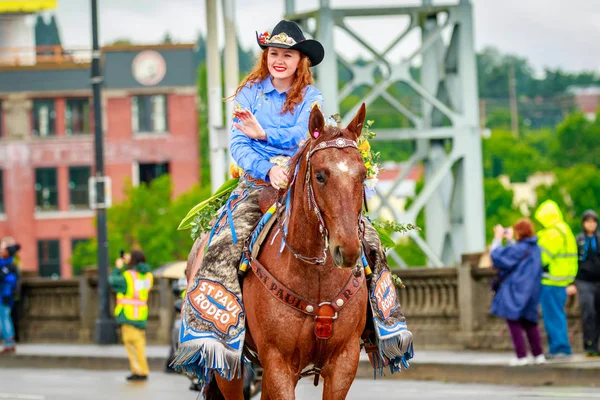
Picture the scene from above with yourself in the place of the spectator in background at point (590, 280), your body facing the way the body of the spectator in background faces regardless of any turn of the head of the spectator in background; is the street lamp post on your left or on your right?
on your right

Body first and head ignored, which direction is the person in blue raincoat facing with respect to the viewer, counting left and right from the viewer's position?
facing away from the viewer and to the left of the viewer

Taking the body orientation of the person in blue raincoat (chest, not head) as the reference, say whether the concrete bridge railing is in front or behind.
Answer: in front

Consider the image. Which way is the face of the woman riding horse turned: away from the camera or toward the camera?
toward the camera

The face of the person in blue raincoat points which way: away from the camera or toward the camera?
away from the camera

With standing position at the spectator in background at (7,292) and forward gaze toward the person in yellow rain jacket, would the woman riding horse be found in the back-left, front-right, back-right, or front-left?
front-right

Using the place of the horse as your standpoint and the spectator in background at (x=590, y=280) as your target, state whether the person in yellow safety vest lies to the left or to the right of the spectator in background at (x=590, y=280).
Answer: left

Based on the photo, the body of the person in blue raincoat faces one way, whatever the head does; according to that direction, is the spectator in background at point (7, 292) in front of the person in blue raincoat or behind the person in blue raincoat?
in front
